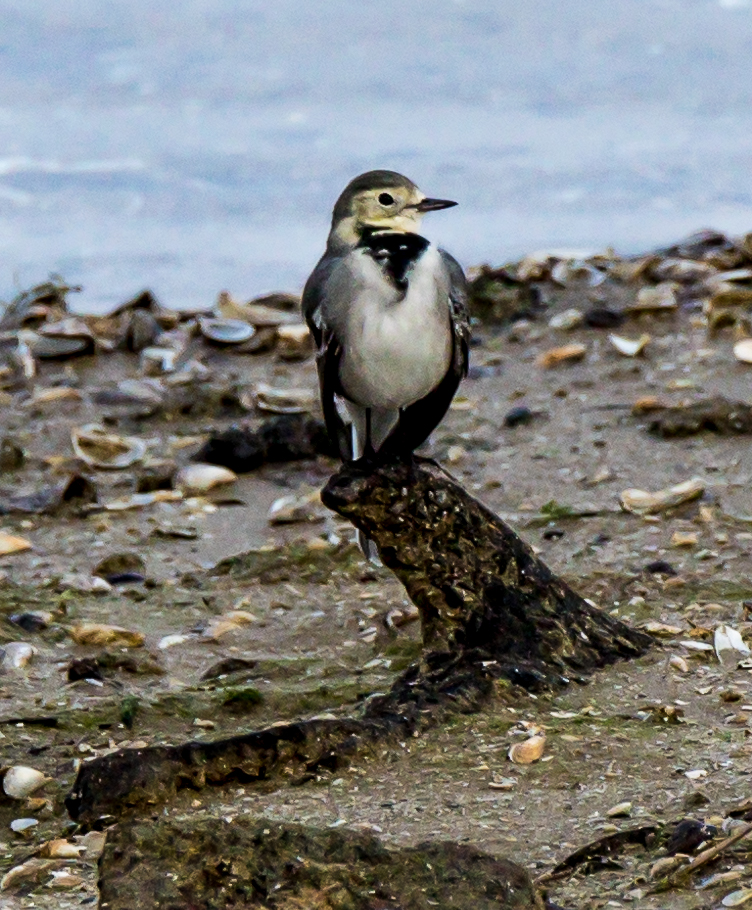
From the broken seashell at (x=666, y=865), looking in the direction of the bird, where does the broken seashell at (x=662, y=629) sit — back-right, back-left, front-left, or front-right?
front-right

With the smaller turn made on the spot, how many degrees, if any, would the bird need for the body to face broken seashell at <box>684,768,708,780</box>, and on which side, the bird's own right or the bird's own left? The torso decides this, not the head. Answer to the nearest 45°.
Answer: approximately 45° to the bird's own left

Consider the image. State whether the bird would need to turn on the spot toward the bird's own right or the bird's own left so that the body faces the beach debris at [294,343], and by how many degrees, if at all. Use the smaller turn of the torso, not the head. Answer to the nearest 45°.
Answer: approximately 180°

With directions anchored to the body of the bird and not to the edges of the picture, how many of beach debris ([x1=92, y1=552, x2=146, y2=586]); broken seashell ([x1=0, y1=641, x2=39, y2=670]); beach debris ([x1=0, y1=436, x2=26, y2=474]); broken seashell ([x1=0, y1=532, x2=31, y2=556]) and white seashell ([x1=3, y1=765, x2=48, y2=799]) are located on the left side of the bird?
0

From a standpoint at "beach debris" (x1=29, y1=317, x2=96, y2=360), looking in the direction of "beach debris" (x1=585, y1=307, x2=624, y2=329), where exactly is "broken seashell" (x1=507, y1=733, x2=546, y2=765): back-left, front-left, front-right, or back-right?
front-right

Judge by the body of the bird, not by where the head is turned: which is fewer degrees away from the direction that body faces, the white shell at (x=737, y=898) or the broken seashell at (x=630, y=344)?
the white shell

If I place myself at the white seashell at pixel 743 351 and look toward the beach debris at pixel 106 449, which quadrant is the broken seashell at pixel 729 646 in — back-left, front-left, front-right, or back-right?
front-left

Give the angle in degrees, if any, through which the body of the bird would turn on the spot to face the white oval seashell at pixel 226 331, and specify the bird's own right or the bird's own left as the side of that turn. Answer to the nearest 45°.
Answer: approximately 180°

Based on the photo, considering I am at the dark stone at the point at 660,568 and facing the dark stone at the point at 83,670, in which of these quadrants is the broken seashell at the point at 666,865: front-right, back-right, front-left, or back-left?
front-left

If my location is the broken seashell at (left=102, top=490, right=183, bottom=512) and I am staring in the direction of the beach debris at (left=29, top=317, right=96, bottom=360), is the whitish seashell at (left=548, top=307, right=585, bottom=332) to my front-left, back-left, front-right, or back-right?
front-right

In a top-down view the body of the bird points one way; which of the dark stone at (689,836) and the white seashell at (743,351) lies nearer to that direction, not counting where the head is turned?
the dark stone

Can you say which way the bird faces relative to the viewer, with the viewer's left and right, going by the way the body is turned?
facing the viewer

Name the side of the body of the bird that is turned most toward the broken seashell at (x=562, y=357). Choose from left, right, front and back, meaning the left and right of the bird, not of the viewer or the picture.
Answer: back

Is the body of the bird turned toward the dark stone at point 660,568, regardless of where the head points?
no

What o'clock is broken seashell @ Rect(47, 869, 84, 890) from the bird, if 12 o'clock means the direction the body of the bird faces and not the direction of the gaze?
The broken seashell is roughly at 1 o'clock from the bird.

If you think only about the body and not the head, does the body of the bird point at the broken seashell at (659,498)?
no

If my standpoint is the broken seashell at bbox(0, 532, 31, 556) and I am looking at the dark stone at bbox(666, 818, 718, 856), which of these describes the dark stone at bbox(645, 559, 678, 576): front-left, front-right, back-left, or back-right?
front-left
